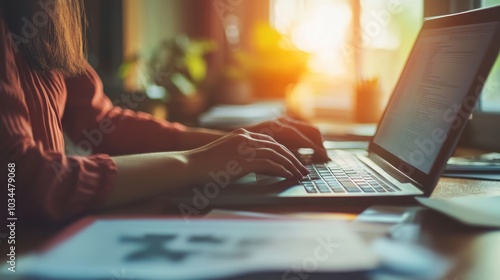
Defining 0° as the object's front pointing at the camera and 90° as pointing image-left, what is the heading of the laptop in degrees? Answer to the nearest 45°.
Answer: approximately 90°

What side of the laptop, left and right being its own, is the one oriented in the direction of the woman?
front

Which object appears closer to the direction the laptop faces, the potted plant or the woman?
the woman

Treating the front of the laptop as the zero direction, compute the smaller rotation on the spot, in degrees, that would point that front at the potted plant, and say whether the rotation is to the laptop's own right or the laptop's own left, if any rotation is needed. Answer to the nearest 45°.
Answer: approximately 45° to the laptop's own right
